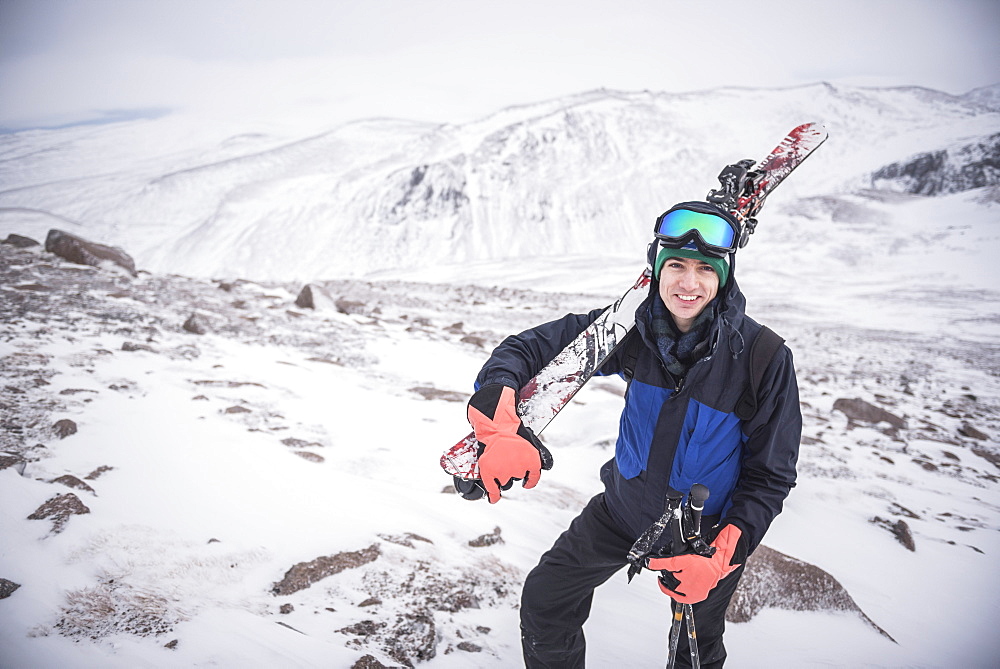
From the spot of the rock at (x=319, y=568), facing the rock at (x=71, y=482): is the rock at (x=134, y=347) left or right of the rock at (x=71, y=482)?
right

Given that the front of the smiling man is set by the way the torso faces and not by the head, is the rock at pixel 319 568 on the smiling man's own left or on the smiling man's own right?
on the smiling man's own right

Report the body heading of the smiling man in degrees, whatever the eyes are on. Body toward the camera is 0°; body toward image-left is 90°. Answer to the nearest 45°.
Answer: approximately 0°

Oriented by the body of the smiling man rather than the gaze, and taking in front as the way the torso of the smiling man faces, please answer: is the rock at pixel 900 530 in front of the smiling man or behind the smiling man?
behind

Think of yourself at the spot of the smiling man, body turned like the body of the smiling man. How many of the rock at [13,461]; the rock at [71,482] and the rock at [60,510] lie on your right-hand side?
3

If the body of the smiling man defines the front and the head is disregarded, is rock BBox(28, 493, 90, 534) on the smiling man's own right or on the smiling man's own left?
on the smiling man's own right

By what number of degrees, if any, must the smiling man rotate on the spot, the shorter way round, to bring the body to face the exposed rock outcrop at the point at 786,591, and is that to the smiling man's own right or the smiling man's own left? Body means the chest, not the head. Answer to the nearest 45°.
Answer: approximately 135° to the smiling man's own left

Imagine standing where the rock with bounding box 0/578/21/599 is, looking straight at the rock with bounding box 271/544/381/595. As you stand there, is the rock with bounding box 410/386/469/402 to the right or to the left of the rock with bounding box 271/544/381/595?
left

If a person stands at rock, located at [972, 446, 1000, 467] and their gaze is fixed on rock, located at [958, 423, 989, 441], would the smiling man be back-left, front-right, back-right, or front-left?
back-left

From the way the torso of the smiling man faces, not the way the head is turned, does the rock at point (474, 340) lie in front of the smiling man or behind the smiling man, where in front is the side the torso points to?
behind
